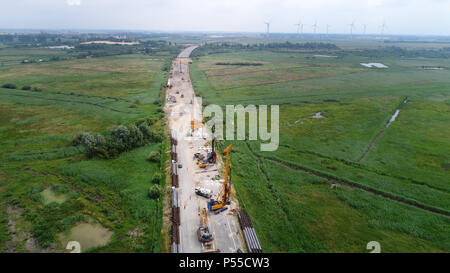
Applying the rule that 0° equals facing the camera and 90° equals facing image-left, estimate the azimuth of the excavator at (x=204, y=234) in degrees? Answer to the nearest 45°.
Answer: approximately 180°

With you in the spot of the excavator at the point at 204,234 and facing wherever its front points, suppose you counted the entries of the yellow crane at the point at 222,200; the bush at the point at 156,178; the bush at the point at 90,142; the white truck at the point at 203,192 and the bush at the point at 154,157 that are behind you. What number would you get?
0

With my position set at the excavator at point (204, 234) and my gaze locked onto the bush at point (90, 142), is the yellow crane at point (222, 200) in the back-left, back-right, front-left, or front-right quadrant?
front-right

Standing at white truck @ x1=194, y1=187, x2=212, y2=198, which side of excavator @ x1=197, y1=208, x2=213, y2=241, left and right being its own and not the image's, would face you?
front

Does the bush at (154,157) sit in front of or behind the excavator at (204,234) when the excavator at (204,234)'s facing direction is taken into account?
in front

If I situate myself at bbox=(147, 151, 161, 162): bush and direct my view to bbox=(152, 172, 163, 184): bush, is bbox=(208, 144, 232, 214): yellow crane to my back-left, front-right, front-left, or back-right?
front-left

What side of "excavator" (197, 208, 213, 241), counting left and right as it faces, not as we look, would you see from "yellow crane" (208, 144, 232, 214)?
front

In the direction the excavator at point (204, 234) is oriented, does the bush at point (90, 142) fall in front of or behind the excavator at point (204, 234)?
in front

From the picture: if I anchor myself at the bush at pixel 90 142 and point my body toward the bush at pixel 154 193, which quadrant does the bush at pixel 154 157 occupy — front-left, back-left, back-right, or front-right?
front-left

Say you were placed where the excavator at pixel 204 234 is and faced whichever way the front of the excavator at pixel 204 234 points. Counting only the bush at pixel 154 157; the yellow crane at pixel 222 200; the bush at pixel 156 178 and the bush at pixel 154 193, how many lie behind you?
0

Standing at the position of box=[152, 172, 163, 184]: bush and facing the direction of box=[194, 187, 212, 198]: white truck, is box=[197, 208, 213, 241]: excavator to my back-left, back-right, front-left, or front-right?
front-right

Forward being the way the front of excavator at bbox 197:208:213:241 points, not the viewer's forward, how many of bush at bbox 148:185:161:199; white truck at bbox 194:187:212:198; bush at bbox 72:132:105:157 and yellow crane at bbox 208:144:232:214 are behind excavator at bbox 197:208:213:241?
0

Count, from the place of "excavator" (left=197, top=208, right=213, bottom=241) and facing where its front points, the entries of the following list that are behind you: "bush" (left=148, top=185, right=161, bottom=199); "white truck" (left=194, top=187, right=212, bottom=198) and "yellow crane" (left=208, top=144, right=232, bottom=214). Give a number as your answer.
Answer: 0

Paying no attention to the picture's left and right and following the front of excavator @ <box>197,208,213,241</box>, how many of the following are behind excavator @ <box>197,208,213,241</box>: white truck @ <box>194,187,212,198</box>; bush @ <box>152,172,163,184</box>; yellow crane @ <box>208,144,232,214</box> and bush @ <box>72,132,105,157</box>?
0
